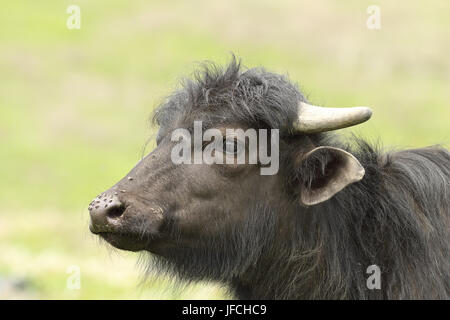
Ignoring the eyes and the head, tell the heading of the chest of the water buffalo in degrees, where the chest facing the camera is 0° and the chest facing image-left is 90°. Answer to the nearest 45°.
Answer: approximately 90°
